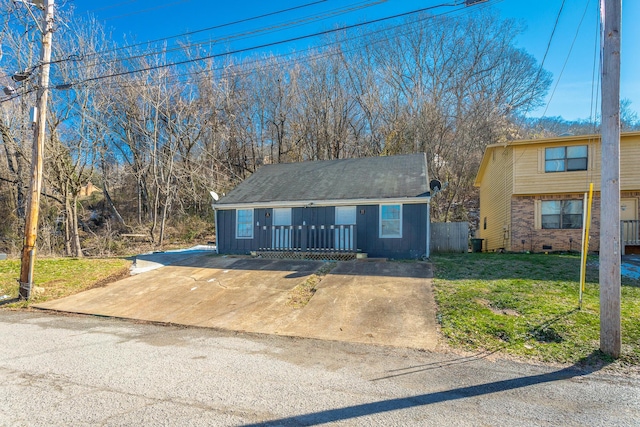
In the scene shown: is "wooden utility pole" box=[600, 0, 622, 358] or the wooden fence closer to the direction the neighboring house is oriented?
the wooden utility pole

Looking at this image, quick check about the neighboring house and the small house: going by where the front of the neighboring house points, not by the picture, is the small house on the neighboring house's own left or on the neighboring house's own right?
on the neighboring house's own right

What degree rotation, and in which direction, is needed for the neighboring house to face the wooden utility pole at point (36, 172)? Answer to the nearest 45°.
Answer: approximately 45° to its right

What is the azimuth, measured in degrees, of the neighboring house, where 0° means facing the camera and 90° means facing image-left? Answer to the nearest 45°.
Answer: approximately 0°

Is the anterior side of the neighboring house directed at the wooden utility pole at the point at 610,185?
yes

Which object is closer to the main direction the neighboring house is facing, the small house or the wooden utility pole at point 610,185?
the wooden utility pole

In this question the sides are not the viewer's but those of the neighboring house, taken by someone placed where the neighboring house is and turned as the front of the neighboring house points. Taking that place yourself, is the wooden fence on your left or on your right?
on your right
